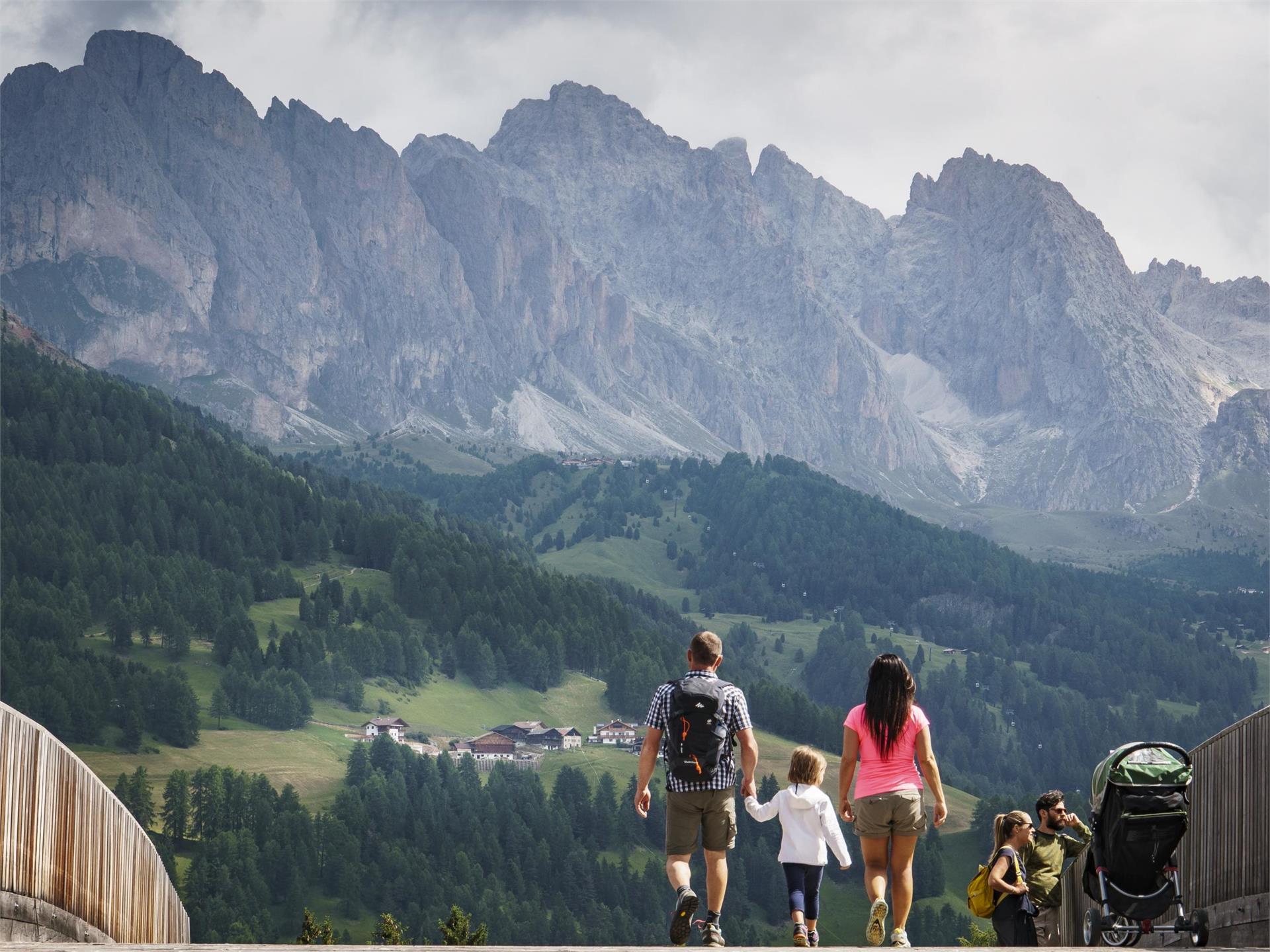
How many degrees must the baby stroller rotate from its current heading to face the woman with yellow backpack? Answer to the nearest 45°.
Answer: approximately 45° to its left

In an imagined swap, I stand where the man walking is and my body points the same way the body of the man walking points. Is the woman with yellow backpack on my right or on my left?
on my right

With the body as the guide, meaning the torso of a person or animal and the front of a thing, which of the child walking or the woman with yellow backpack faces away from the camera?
the child walking

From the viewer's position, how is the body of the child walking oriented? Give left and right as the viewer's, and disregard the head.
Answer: facing away from the viewer

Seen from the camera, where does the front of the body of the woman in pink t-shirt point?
away from the camera

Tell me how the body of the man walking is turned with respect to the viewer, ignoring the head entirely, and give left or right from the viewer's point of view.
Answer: facing away from the viewer

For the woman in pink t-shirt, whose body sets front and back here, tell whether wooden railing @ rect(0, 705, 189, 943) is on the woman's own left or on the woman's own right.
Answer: on the woman's own left

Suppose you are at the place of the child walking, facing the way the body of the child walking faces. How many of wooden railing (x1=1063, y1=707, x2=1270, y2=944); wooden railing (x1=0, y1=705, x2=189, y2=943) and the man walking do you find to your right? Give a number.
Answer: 1

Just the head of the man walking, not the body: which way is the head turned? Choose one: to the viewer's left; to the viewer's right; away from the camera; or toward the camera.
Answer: away from the camera
